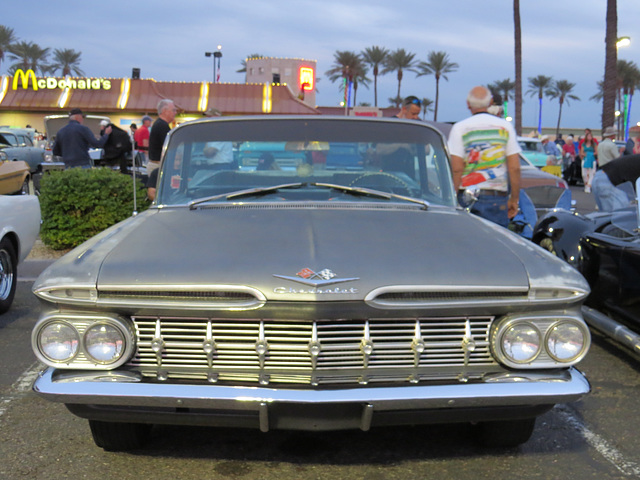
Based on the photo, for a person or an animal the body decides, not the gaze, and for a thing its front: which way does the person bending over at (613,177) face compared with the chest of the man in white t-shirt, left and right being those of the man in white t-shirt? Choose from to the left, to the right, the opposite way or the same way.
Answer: to the right

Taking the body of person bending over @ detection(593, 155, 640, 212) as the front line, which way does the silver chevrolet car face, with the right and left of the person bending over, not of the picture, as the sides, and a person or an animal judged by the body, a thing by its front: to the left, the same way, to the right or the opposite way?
to the right

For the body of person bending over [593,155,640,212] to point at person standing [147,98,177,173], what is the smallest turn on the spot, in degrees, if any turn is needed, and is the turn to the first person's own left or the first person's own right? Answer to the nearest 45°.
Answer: approximately 180°

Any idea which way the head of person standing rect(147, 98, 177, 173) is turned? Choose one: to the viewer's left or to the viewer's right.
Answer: to the viewer's right

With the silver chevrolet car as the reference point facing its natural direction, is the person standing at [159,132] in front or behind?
behind

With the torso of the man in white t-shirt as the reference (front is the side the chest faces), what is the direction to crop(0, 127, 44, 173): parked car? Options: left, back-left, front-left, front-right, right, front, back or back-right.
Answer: front-left

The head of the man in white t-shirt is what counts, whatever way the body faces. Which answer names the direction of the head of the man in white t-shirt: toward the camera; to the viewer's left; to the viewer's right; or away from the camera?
away from the camera

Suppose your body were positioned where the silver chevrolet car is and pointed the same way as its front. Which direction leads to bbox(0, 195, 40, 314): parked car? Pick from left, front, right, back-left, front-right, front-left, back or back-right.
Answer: back-right

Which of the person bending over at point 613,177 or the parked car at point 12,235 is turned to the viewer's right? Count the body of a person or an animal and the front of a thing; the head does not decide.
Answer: the person bending over

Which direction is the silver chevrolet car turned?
toward the camera

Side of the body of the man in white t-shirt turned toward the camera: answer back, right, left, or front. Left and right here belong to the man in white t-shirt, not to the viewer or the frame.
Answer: back

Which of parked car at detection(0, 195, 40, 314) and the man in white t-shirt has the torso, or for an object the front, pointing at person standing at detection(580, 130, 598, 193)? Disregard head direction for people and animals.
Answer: the man in white t-shirt
